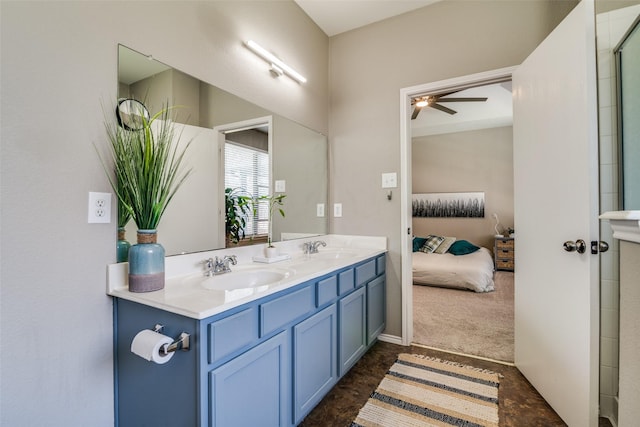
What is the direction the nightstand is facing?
toward the camera

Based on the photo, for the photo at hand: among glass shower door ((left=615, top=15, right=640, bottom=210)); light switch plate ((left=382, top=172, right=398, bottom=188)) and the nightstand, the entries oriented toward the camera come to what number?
2

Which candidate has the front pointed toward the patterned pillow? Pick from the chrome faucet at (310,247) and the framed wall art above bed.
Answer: the framed wall art above bed

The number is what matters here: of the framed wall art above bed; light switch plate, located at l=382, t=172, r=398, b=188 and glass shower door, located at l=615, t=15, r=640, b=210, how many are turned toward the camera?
2

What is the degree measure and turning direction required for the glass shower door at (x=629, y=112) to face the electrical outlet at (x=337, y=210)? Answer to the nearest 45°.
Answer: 0° — it already faces it

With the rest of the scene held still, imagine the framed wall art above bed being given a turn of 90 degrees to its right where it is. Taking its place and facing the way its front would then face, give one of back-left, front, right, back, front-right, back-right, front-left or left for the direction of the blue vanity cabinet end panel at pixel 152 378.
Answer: left

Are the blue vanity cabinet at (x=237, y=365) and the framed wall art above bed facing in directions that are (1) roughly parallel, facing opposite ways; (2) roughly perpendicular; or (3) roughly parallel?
roughly perpendicular

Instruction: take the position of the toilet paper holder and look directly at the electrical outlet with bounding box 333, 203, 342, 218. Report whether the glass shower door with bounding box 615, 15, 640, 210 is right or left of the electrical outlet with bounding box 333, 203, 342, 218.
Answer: right

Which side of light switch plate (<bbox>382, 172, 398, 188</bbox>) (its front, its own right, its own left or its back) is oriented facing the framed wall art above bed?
back

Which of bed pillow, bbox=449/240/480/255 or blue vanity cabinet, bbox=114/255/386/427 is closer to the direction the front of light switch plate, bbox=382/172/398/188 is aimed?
the blue vanity cabinet

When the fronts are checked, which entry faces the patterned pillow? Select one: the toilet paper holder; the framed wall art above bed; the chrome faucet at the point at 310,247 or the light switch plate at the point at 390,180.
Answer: the framed wall art above bed

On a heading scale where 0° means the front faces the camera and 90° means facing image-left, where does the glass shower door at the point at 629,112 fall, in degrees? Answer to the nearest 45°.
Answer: approximately 90°

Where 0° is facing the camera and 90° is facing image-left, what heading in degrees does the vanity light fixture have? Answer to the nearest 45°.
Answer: approximately 315°

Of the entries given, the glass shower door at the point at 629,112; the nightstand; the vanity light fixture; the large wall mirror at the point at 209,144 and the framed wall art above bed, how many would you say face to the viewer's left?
1

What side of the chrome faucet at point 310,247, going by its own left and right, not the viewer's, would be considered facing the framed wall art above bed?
left

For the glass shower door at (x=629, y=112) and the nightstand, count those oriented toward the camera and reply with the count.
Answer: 1
